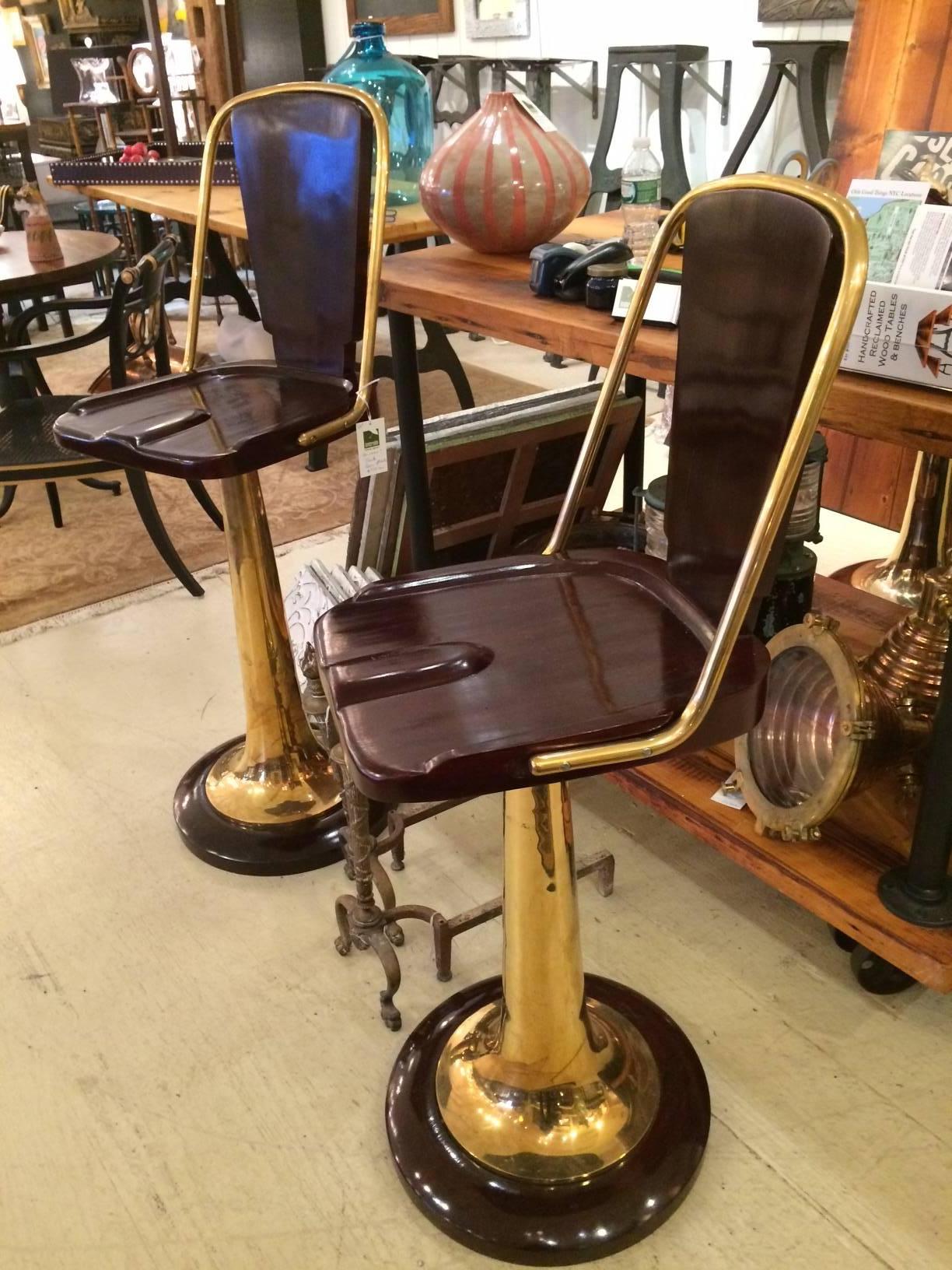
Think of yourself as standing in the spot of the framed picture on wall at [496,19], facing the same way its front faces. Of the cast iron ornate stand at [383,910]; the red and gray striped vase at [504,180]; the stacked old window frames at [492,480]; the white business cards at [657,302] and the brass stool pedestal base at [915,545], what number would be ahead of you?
5

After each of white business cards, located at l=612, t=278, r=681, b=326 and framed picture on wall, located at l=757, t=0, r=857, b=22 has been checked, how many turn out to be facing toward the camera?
2

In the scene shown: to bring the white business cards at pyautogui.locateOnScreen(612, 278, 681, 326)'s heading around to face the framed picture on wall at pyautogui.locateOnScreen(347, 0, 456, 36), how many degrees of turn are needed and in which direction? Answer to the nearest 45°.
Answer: approximately 180°

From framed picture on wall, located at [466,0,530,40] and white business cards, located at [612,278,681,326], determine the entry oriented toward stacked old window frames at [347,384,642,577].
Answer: the framed picture on wall

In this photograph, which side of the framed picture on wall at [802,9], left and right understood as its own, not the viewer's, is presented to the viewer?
front

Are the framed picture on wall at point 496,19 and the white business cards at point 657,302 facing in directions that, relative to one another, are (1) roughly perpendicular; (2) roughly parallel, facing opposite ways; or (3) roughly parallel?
roughly parallel

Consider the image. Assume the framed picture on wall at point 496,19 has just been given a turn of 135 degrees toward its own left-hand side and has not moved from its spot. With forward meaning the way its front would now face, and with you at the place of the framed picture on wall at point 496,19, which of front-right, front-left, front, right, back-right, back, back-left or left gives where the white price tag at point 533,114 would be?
back-right

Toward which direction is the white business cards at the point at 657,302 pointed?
toward the camera

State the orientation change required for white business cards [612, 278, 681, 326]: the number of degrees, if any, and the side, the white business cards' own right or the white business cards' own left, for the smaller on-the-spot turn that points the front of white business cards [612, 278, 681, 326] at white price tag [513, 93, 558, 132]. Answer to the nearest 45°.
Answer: approximately 135° to the white business cards' own right

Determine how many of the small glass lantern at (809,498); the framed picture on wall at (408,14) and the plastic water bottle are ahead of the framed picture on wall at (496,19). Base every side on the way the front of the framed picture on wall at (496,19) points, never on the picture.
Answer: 2

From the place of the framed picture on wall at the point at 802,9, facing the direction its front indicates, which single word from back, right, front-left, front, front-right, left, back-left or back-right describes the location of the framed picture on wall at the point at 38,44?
back-right

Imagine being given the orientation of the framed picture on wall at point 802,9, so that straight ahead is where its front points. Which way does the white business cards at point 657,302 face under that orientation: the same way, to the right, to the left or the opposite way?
the same way

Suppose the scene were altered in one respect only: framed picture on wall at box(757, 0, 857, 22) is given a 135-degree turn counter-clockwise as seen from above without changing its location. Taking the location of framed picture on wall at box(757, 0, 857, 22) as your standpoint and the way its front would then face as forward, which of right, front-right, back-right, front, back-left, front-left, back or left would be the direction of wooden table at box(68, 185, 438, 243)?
back
